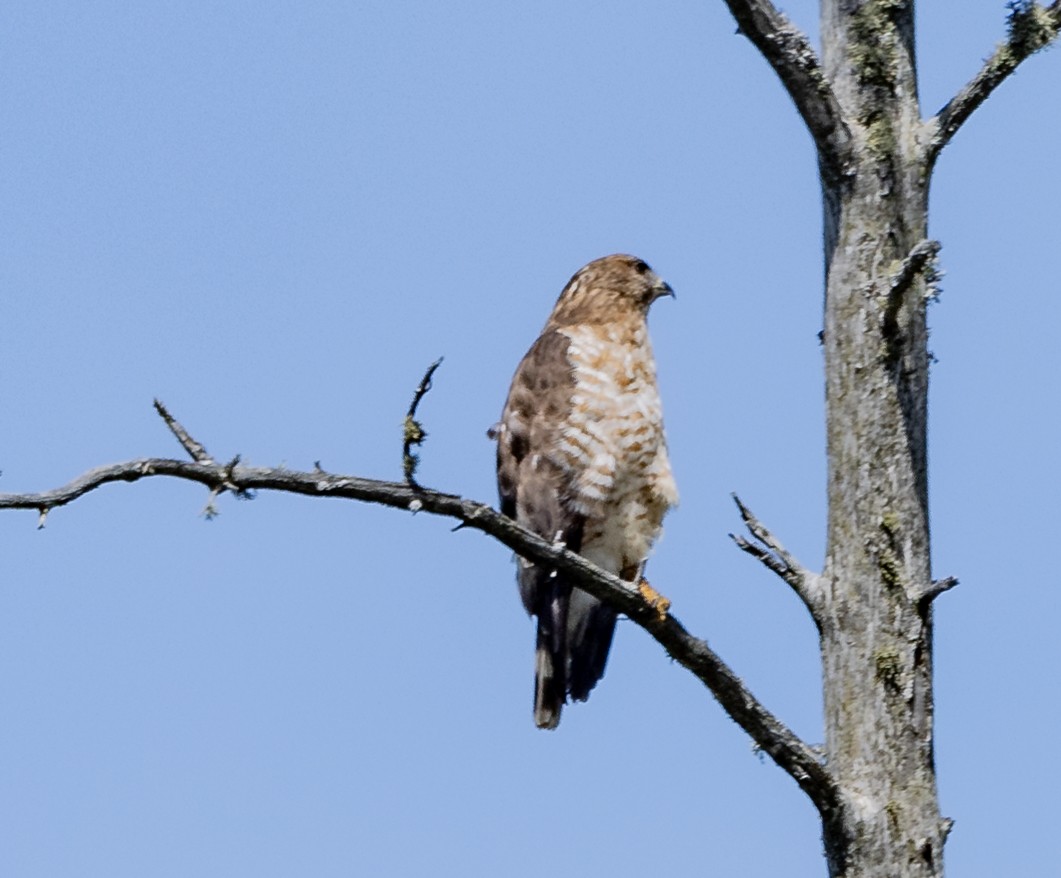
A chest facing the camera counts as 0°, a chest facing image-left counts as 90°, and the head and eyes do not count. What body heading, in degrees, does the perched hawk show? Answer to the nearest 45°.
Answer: approximately 315°

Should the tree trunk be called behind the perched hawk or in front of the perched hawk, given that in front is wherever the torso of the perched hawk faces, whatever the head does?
in front
